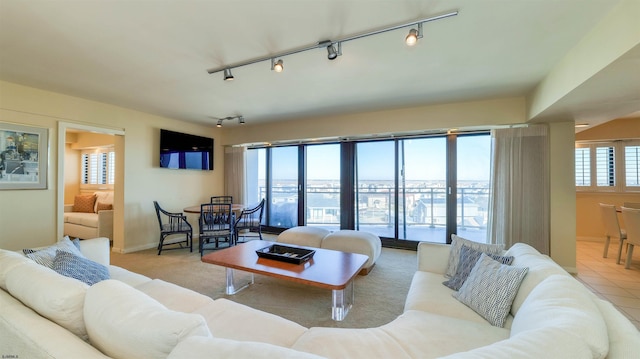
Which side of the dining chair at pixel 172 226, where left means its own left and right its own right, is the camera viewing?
right

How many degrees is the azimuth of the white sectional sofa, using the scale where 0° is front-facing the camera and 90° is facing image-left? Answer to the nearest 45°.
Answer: approximately 180°

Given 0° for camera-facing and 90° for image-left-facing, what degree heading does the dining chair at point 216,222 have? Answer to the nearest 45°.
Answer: approximately 180°

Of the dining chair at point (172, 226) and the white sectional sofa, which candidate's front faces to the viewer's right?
the dining chair

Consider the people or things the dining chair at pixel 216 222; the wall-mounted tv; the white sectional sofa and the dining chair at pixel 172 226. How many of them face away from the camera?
2

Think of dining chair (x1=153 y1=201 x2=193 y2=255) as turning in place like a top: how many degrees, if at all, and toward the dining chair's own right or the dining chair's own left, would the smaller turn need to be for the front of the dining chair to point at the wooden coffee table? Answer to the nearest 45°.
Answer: approximately 90° to the dining chair's own right

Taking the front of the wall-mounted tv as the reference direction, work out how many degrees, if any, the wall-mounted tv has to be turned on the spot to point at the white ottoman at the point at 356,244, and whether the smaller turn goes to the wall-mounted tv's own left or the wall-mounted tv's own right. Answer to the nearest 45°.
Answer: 0° — it already faces it

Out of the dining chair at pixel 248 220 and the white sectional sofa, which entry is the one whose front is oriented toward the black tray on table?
the white sectional sofa

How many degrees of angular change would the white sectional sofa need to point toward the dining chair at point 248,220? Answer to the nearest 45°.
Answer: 0° — it already faces it

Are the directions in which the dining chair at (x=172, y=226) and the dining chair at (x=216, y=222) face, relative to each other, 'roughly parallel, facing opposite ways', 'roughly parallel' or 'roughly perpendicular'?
roughly perpendicular

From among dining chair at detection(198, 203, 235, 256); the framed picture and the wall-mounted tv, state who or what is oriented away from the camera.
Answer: the dining chair
